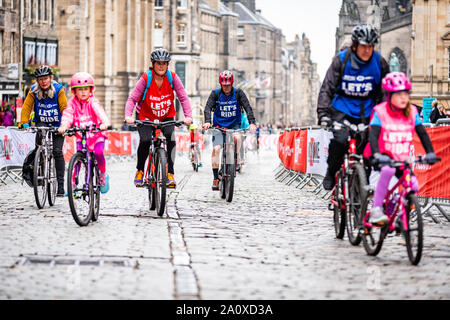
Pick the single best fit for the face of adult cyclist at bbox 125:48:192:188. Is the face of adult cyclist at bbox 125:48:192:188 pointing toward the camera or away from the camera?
toward the camera

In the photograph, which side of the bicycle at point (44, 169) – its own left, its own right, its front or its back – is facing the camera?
front

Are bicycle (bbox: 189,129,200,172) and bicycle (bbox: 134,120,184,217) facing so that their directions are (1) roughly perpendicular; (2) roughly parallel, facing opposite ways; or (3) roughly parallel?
roughly parallel

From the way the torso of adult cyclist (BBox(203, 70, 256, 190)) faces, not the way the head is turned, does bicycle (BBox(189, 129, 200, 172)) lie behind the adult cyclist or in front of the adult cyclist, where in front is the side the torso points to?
behind

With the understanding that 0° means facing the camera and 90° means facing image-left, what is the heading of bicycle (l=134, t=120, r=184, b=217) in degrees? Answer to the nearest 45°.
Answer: approximately 0°

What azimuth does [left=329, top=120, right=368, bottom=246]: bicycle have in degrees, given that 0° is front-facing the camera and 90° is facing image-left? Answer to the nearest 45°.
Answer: approximately 0°

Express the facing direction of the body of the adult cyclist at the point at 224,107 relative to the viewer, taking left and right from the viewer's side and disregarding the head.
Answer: facing the viewer

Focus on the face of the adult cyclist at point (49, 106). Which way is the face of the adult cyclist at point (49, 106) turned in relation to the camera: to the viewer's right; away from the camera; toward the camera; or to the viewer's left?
toward the camera

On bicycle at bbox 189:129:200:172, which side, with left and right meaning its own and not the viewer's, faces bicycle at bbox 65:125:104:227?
front

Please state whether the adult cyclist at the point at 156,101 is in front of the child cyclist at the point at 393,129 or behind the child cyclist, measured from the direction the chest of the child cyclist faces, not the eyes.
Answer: behind

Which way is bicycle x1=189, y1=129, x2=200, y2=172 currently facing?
toward the camera

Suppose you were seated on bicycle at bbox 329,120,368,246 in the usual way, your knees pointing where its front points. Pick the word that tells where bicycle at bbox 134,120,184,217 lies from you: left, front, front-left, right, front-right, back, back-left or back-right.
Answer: back-right

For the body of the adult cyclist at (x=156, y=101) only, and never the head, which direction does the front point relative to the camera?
toward the camera
